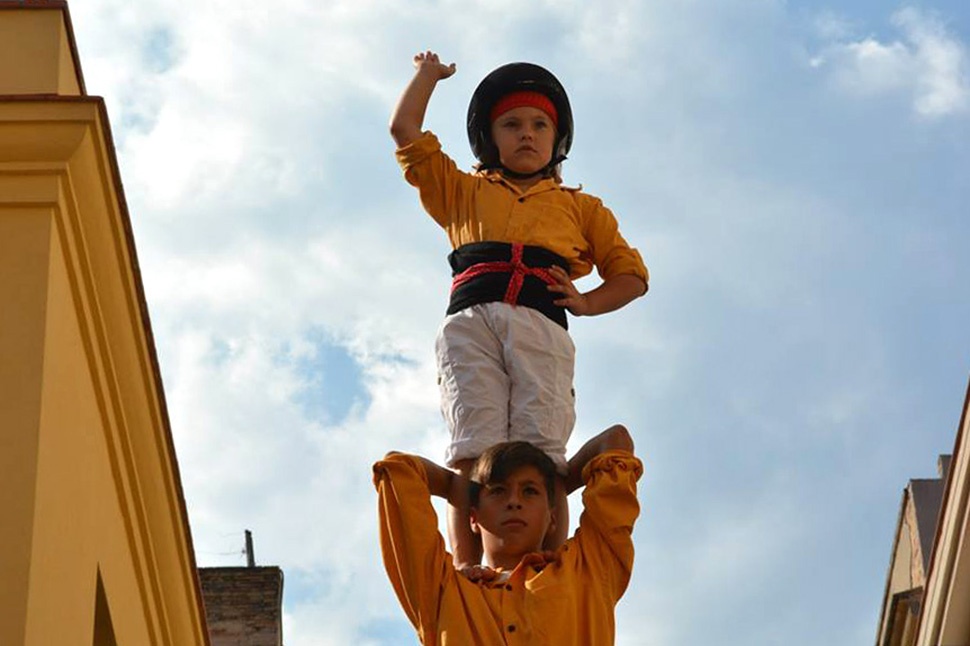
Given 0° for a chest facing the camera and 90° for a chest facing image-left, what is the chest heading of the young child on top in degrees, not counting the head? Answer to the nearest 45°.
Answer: approximately 0°

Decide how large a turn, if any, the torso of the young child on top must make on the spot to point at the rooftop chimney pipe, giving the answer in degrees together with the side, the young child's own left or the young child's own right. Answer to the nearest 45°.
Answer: approximately 180°

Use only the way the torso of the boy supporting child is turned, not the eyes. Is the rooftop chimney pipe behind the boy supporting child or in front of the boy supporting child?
behind

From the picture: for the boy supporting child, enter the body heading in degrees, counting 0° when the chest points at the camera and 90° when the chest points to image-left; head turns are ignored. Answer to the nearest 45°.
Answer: approximately 0°
